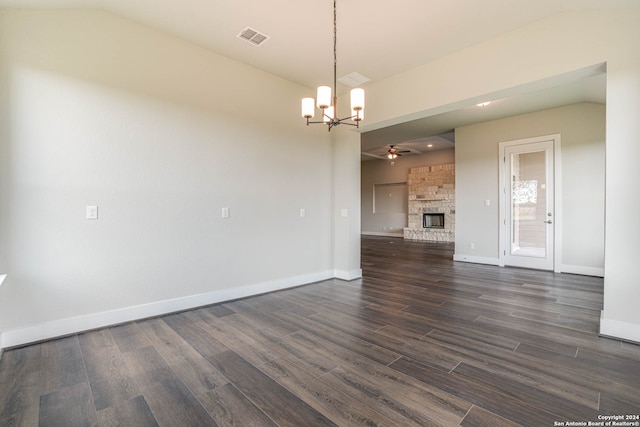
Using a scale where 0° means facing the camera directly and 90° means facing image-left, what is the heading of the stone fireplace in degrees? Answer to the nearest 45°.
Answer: approximately 45°

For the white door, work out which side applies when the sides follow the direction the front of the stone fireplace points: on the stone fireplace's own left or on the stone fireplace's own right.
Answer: on the stone fireplace's own left
